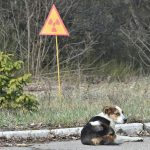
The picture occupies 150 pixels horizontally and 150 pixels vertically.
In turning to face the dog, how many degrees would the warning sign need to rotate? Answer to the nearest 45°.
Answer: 0° — it already faces it

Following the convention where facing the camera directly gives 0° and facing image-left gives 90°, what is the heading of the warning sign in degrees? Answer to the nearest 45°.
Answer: approximately 0°
